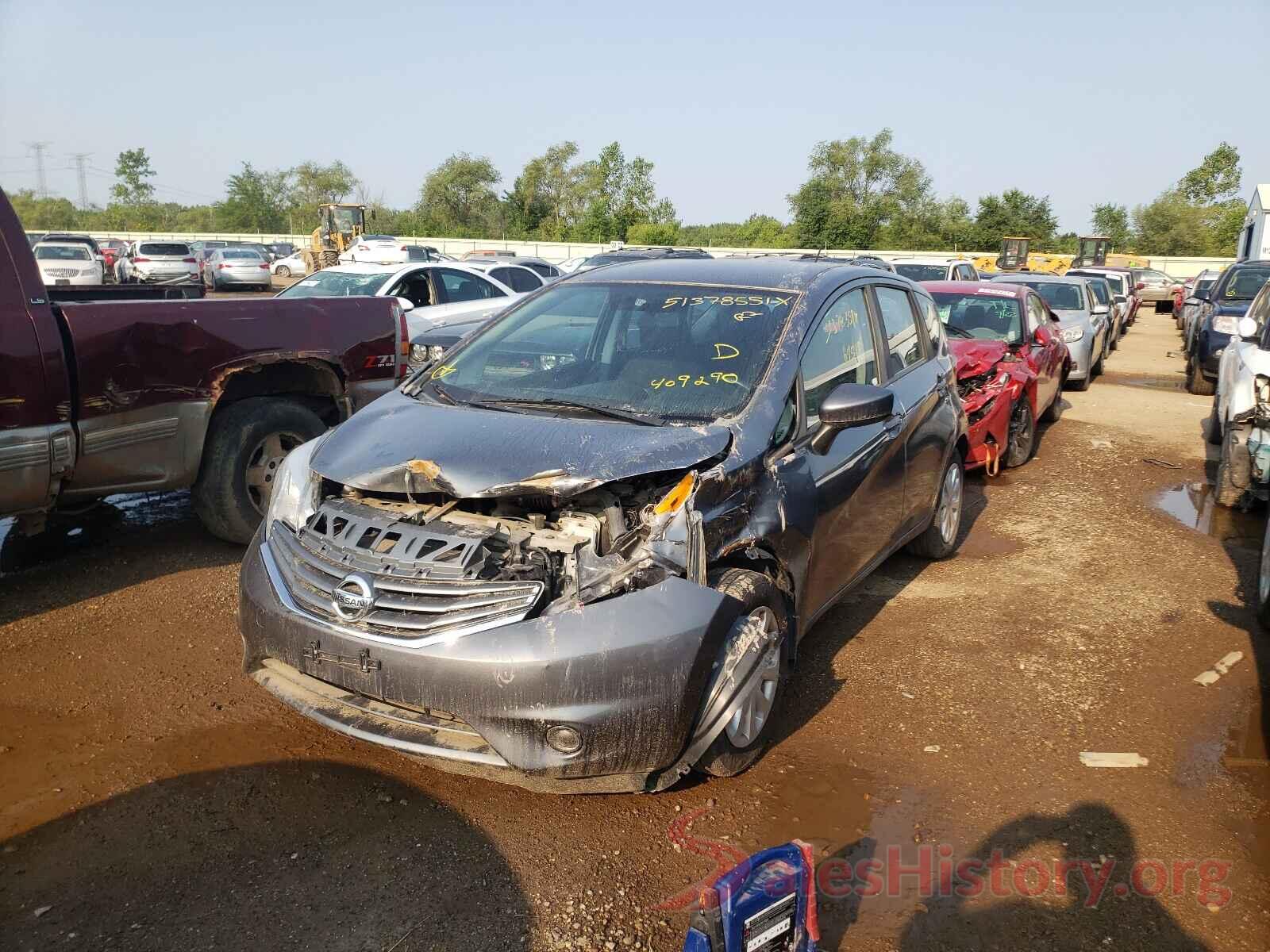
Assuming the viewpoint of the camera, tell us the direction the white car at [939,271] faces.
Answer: facing the viewer and to the left of the viewer

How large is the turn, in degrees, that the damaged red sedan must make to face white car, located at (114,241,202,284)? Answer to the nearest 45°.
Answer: approximately 90° to its right

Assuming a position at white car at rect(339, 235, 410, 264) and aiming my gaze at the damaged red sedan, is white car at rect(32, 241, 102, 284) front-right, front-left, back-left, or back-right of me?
back-right

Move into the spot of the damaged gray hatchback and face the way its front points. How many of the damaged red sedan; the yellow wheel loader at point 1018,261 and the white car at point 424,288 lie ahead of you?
0

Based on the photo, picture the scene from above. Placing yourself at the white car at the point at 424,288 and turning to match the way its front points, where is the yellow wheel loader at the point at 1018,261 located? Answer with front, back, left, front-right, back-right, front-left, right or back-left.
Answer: back

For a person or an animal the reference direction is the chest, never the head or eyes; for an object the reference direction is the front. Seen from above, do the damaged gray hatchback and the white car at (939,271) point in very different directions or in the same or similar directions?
same or similar directions

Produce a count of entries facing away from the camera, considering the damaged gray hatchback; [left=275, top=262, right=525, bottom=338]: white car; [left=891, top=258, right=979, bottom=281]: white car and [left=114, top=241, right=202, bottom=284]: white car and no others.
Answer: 1

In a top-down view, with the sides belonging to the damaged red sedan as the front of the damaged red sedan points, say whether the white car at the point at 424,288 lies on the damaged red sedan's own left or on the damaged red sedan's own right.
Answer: on the damaged red sedan's own right

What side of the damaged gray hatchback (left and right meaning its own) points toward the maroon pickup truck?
right

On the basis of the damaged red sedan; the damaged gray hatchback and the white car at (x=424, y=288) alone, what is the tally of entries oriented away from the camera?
0

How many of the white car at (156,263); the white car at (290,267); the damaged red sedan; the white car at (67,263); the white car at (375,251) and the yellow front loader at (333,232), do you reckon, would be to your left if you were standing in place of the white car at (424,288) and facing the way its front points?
1
